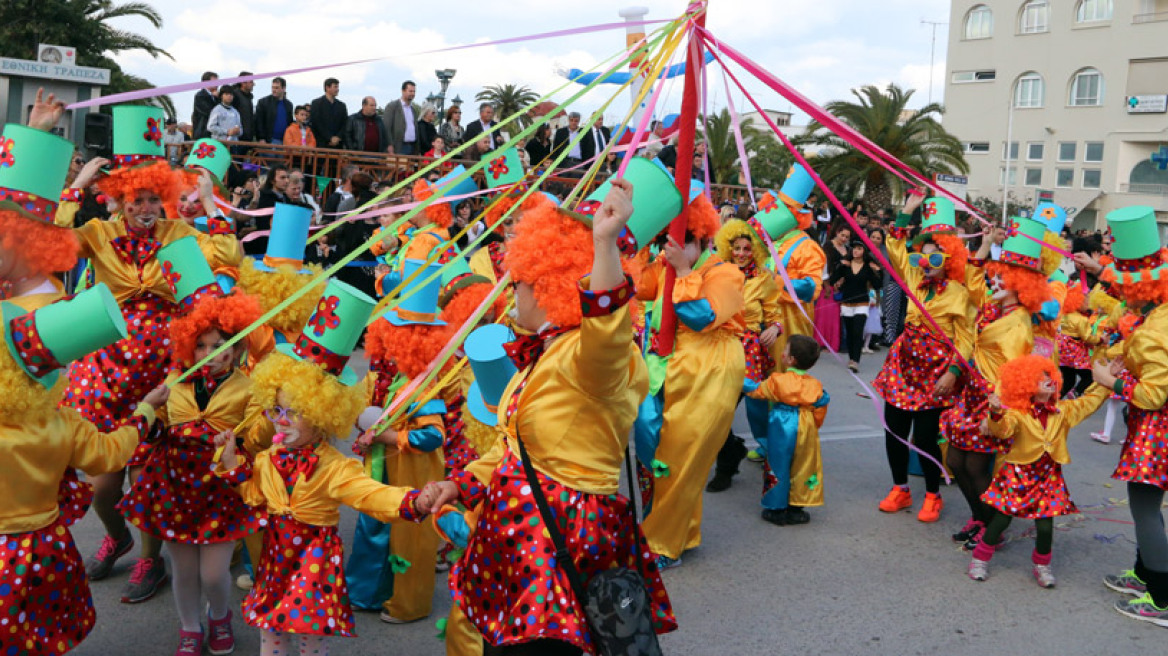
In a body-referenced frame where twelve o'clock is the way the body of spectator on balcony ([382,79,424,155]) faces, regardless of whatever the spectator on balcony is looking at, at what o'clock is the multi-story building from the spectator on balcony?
The multi-story building is roughly at 9 o'clock from the spectator on balcony.

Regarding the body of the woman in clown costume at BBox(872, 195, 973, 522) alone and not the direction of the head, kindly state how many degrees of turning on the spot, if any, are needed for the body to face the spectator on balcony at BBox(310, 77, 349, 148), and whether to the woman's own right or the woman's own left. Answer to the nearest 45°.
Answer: approximately 90° to the woman's own right

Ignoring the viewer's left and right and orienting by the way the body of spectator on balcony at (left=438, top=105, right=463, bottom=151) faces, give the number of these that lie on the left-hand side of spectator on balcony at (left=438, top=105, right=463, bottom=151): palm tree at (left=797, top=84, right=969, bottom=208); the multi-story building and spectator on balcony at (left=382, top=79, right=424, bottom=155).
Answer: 2

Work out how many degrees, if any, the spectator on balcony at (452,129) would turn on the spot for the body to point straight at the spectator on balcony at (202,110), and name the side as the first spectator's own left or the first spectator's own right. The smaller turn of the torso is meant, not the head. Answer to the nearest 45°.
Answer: approximately 90° to the first spectator's own right

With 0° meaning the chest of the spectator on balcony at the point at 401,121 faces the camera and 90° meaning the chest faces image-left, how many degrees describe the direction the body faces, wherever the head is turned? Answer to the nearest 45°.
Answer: approximately 315°

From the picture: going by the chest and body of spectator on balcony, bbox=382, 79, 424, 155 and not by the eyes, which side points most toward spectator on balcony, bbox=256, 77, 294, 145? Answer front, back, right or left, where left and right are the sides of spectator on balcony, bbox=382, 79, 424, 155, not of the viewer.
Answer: right

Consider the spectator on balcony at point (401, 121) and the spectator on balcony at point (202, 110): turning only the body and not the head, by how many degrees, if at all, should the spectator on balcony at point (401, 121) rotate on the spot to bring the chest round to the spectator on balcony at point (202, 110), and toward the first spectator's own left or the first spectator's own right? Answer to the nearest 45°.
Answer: approximately 90° to the first spectator's own right

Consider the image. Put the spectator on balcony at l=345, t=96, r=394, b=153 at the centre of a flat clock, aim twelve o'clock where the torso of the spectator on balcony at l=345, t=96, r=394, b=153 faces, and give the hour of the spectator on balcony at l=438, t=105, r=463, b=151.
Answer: the spectator on balcony at l=438, t=105, r=463, b=151 is roughly at 9 o'clock from the spectator on balcony at l=345, t=96, r=394, b=153.

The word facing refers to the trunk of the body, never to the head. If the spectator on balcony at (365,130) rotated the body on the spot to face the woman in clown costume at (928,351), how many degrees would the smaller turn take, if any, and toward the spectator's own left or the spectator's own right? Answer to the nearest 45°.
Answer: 0° — they already face them

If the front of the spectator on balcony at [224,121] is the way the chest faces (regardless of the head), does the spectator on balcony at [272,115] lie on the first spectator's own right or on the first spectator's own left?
on the first spectator's own left

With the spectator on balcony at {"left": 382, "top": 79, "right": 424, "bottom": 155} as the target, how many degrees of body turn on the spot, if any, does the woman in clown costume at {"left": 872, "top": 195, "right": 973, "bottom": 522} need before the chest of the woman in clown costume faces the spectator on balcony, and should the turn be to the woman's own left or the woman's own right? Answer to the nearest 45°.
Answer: approximately 90° to the woman's own right

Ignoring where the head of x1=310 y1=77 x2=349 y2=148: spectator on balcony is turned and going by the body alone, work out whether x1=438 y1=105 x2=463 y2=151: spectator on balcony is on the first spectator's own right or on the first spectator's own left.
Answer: on the first spectator's own left

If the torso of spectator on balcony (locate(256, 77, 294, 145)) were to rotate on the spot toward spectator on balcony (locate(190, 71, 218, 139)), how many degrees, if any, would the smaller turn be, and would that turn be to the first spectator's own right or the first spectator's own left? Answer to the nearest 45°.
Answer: approximately 135° to the first spectator's own right
